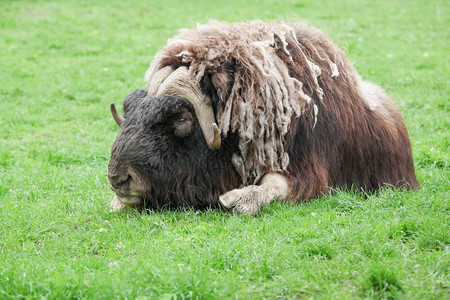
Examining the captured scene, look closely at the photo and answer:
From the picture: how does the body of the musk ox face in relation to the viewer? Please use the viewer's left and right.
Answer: facing the viewer and to the left of the viewer
